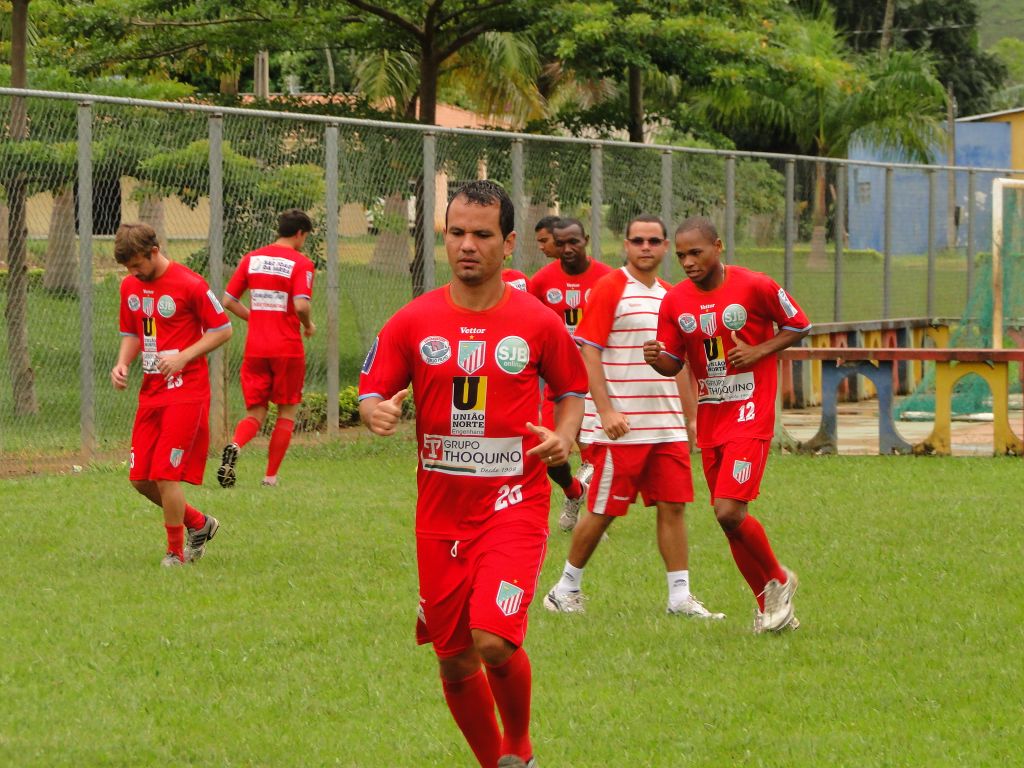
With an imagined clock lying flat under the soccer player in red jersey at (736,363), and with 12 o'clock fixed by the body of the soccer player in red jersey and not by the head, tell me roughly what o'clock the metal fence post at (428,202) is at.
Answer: The metal fence post is roughly at 4 o'clock from the soccer player in red jersey.

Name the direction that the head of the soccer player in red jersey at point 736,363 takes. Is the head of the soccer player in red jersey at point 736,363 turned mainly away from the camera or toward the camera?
toward the camera

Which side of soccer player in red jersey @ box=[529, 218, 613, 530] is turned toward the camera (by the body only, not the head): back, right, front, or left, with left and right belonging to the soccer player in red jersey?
front

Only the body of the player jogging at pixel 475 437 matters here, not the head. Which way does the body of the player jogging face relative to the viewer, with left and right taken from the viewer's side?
facing the viewer

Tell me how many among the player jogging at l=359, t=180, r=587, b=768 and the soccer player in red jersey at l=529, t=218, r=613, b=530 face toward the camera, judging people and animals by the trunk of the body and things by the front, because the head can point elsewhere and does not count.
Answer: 2

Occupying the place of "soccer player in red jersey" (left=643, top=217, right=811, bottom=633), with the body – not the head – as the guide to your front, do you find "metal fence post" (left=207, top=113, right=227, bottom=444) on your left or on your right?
on your right

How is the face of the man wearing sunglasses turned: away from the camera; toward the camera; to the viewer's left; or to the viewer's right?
toward the camera

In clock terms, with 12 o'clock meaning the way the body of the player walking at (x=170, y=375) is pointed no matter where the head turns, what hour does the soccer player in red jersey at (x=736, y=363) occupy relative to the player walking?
The soccer player in red jersey is roughly at 9 o'clock from the player walking.

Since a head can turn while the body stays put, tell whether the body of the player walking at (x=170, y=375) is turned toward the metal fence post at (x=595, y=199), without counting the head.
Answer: no

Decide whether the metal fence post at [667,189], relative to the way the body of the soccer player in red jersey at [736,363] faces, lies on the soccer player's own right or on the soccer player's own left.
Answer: on the soccer player's own right

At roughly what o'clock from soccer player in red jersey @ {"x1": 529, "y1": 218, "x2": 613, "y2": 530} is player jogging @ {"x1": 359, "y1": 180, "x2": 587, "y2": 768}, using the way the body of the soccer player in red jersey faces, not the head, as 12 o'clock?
The player jogging is roughly at 12 o'clock from the soccer player in red jersey.

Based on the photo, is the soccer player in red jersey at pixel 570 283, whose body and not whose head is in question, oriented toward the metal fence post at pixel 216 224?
no

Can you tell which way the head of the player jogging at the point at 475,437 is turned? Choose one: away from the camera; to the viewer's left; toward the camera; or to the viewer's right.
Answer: toward the camera

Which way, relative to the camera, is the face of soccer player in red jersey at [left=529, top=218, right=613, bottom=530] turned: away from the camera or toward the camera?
toward the camera

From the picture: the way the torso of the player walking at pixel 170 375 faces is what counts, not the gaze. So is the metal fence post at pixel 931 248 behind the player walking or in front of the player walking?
behind

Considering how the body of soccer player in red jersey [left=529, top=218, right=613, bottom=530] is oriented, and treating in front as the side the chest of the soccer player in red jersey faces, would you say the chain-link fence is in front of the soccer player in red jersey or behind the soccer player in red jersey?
behind

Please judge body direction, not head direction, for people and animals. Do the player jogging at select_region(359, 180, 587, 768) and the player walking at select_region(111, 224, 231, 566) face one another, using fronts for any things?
no

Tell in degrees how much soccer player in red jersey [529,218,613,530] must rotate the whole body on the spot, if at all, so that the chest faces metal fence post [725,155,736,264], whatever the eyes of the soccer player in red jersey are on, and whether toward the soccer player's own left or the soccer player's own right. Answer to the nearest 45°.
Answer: approximately 180°
